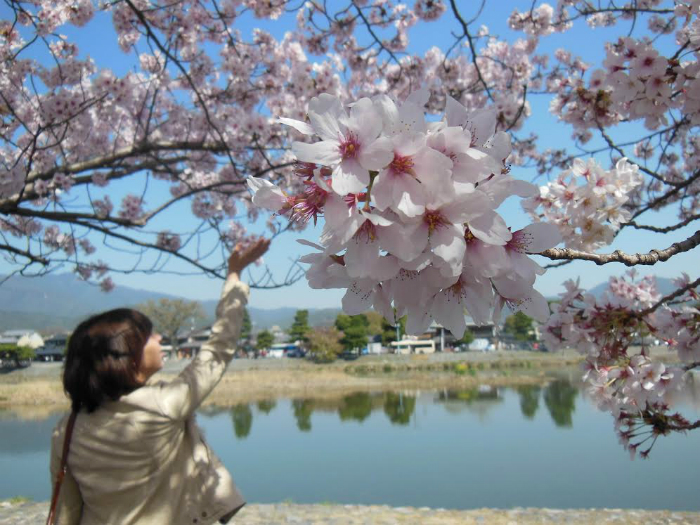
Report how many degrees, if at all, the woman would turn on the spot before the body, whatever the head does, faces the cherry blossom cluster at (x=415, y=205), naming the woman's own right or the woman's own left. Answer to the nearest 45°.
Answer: approximately 135° to the woman's own right

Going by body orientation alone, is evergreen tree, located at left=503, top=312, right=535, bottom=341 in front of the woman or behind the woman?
in front

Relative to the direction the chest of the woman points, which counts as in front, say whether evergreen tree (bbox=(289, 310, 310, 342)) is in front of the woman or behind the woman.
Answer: in front

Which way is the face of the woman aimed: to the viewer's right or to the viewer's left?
to the viewer's right

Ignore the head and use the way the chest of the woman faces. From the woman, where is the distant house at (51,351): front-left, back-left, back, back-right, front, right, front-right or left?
front-left

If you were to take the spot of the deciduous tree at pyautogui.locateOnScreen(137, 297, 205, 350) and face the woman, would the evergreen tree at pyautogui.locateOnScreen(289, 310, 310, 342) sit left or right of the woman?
left

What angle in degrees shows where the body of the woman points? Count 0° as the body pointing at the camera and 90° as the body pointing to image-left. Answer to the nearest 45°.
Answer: approximately 225°
